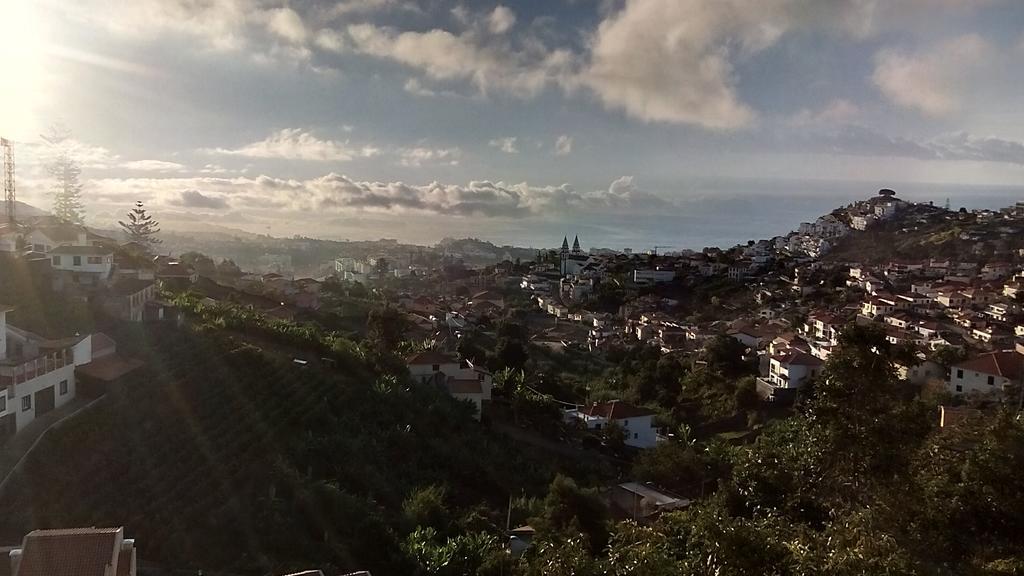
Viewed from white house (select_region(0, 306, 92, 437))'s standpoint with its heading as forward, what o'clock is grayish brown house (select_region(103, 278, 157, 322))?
grayish brown house (select_region(103, 278, 157, 322)) is roughly at 8 o'clock from white house (select_region(0, 306, 92, 437)).

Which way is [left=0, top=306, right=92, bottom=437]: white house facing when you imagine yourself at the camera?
facing the viewer and to the right of the viewer

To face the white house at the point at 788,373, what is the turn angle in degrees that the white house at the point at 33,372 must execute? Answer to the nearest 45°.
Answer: approximately 45° to its left

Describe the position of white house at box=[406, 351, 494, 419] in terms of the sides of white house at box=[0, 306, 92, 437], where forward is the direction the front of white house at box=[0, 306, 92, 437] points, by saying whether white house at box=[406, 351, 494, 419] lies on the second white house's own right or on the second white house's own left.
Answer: on the second white house's own left

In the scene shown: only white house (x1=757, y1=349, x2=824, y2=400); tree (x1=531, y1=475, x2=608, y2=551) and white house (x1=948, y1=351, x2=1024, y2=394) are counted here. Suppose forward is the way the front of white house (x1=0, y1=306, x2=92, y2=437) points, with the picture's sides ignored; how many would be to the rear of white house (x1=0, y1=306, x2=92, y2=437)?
0

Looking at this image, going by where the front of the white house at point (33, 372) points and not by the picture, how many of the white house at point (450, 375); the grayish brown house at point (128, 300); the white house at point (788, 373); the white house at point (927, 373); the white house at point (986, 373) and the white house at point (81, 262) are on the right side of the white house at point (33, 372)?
0

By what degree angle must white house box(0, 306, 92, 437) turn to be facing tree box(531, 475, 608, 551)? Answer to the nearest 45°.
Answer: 0° — it already faces it

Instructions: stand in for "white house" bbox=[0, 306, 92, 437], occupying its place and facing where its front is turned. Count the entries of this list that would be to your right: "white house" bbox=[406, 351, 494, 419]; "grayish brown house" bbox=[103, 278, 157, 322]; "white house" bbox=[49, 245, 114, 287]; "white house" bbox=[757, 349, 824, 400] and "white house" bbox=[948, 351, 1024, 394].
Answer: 0

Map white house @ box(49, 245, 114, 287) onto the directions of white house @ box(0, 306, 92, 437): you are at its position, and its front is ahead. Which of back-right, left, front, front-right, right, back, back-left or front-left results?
back-left

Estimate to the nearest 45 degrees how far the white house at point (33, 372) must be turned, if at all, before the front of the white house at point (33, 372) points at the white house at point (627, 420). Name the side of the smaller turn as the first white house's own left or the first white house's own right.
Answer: approximately 45° to the first white house's own left

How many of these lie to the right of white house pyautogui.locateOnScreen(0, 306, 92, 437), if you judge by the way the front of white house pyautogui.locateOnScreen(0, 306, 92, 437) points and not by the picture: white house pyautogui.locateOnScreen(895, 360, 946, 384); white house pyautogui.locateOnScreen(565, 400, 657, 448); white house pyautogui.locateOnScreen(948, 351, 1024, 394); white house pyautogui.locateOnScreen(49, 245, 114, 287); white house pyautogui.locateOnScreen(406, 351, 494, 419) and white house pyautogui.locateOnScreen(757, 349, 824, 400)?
0
